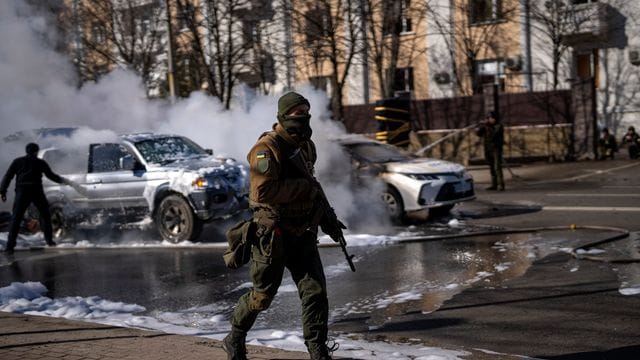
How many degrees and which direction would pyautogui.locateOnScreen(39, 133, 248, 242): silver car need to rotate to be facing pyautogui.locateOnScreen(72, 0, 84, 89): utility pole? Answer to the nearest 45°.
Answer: approximately 135° to its left

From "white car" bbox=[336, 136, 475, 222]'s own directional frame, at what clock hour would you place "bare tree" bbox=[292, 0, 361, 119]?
The bare tree is roughly at 7 o'clock from the white car.

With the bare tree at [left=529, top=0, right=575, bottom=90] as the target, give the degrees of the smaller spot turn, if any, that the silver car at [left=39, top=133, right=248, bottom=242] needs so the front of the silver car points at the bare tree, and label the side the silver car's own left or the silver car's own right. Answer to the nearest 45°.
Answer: approximately 90° to the silver car's own left

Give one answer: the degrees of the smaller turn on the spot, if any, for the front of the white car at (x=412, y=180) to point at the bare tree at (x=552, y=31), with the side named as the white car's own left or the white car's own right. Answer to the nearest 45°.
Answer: approximately 135° to the white car's own left

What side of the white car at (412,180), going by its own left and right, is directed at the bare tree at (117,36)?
back

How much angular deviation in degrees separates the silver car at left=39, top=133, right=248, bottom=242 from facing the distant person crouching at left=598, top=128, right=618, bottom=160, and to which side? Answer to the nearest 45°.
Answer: approximately 90° to its left

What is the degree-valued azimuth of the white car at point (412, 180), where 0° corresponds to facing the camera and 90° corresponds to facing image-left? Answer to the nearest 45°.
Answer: approximately 315°

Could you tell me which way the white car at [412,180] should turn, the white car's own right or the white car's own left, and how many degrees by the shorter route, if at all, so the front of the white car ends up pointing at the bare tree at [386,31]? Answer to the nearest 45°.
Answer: approximately 135° to the white car's own left

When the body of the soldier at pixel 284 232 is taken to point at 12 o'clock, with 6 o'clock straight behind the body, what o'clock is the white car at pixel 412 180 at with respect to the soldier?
The white car is roughly at 8 o'clock from the soldier.

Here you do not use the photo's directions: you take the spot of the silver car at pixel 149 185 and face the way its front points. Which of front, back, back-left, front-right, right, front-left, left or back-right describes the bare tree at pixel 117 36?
back-left

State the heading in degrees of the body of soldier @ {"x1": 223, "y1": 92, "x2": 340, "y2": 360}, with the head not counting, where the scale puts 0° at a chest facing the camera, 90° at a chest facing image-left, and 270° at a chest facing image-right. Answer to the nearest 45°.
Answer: approximately 315°
